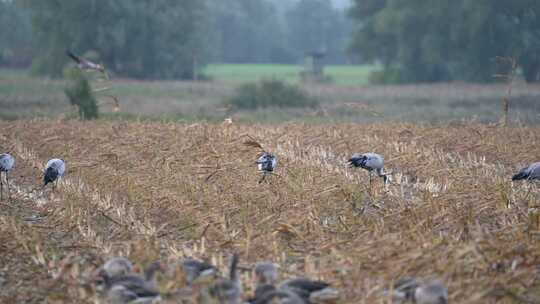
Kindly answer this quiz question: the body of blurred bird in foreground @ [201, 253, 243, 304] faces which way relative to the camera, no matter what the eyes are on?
to the viewer's right

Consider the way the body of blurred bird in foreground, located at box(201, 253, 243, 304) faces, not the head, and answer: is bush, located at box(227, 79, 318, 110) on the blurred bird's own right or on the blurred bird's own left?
on the blurred bird's own left
